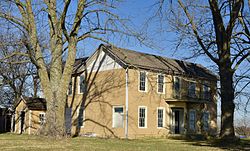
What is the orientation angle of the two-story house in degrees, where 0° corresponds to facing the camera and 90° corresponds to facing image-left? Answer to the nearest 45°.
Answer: approximately 315°

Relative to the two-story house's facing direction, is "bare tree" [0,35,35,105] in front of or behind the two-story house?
behind
